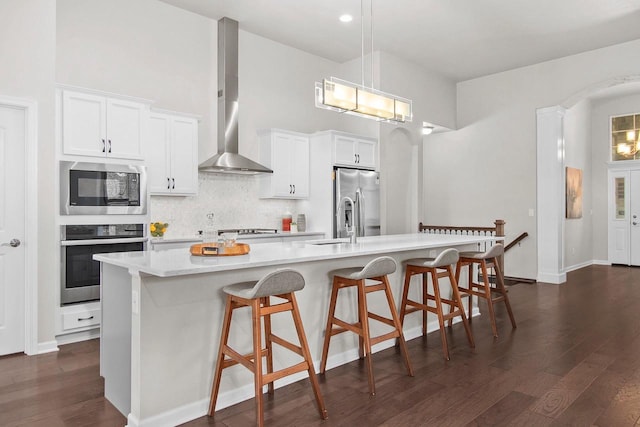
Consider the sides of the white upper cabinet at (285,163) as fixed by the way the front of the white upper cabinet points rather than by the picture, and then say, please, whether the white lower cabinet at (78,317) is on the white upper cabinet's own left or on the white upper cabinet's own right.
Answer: on the white upper cabinet's own right

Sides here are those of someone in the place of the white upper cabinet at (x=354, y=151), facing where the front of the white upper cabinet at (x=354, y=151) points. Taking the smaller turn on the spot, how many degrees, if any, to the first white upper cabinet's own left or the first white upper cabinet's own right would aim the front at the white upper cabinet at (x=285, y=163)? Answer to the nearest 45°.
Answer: approximately 135° to the first white upper cabinet's own right

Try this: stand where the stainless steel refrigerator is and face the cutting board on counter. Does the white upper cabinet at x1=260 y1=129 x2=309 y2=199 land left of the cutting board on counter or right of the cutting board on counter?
right

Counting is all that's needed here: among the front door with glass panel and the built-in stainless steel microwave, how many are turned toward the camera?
2

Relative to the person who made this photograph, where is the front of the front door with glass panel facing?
facing the viewer

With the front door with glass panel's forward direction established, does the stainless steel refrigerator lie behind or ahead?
ahead

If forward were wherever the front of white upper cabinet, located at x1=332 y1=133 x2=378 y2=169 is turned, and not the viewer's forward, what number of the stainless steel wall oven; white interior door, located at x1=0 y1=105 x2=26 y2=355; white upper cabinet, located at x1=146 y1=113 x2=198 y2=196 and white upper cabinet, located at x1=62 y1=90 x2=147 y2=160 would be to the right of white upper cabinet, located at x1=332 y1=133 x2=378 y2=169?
4

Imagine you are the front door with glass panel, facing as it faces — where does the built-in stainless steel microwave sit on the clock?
The built-in stainless steel microwave is roughly at 1 o'clock from the front door with glass panel.

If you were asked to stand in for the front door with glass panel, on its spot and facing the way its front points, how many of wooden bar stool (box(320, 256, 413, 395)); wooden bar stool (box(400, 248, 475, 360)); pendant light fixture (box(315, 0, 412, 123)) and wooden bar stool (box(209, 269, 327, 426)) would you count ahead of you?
4

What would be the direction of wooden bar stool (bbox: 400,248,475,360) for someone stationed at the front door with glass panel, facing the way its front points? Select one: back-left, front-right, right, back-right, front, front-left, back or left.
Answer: front

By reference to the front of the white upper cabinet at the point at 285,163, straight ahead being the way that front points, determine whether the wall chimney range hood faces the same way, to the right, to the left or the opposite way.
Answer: the same way

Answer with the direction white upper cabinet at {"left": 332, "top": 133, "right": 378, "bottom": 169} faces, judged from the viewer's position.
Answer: facing the viewer and to the right of the viewer

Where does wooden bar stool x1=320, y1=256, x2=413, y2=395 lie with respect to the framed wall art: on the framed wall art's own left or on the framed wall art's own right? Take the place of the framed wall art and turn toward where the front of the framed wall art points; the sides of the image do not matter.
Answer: on the framed wall art's own right
